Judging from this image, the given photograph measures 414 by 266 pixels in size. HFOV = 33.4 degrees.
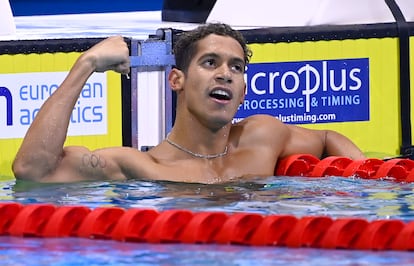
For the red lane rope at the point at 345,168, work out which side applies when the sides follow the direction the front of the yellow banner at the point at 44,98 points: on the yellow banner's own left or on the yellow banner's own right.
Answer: on the yellow banner's own left

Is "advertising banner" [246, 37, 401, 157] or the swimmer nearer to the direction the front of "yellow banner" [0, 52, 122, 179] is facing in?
the swimmer

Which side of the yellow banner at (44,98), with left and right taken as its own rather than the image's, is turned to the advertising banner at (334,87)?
left

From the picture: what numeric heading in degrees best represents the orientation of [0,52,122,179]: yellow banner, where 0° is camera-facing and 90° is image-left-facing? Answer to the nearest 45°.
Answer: approximately 0°

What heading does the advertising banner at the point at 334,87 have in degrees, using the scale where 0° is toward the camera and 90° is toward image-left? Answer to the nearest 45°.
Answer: approximately 0°

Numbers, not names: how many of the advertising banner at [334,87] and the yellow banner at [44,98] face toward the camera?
2

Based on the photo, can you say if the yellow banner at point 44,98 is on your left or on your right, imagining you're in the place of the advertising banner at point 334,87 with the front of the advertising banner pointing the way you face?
on your right
